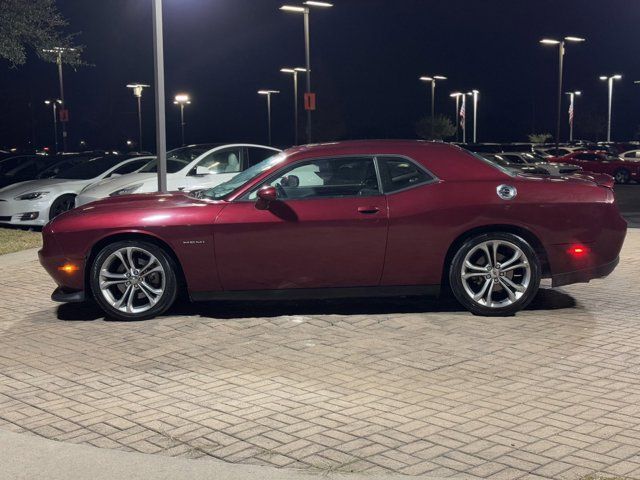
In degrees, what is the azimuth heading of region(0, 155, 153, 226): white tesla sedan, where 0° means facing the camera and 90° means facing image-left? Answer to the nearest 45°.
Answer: approximately 45°

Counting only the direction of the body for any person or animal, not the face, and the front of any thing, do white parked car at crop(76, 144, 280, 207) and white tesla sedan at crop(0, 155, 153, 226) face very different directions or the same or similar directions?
same or similar directions

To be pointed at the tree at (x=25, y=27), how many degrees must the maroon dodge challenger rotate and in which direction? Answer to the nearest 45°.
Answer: approximately 45° to its right

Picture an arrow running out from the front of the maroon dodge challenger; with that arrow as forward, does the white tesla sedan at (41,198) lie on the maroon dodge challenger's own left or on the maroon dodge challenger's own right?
on the maroon dodge challenger's own right

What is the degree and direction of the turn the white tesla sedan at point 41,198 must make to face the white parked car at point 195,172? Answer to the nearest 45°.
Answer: approximately 90° to its left

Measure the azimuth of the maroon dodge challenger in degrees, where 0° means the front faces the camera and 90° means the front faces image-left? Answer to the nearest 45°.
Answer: approximately 90°

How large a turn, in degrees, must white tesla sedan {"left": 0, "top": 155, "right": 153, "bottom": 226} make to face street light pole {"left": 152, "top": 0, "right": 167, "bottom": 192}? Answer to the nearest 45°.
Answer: approximately 90° to its left

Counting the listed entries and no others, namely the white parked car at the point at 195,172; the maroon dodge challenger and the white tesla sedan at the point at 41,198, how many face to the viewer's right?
0

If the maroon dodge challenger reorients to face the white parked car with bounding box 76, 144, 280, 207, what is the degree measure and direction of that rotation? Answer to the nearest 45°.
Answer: approximately 90° to its right

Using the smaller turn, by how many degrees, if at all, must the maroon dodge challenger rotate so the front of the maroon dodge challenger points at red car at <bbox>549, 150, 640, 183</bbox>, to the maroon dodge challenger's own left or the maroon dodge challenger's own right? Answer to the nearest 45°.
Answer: approximately 90° to the maroon dodge challenger's own right

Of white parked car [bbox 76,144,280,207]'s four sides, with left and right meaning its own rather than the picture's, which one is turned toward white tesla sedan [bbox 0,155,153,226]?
right
